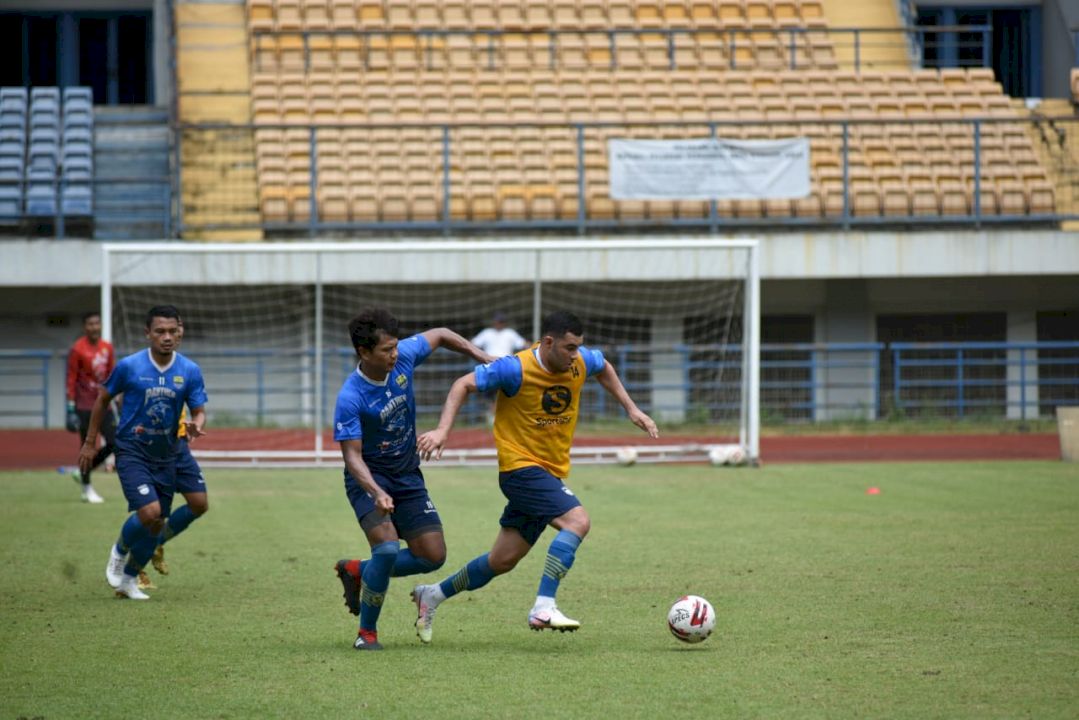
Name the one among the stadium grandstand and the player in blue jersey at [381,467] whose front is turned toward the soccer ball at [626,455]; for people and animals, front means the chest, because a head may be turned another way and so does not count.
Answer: the stadium grandstand

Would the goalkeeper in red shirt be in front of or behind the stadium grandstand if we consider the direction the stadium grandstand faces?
in front

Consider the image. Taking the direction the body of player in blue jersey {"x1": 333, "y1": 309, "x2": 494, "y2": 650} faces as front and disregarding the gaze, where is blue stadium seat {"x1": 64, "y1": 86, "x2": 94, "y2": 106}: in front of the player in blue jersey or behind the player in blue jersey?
behind

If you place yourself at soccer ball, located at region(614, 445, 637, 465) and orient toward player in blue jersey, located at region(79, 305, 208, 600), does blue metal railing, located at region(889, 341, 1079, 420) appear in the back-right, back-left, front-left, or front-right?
back-left

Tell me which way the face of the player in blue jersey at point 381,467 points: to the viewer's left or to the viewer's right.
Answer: to the viewer's right

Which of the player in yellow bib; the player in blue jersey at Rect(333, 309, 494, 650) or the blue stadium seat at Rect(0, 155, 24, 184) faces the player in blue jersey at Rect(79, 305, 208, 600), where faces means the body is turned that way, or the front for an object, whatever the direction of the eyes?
the blue stadium seat

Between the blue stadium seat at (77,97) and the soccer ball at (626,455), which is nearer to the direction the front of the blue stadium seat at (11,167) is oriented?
the soccer ball

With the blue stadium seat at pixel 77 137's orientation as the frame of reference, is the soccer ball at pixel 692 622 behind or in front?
in front

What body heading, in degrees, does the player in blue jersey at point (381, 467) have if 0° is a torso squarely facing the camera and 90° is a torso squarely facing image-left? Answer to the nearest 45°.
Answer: approximately 315°
